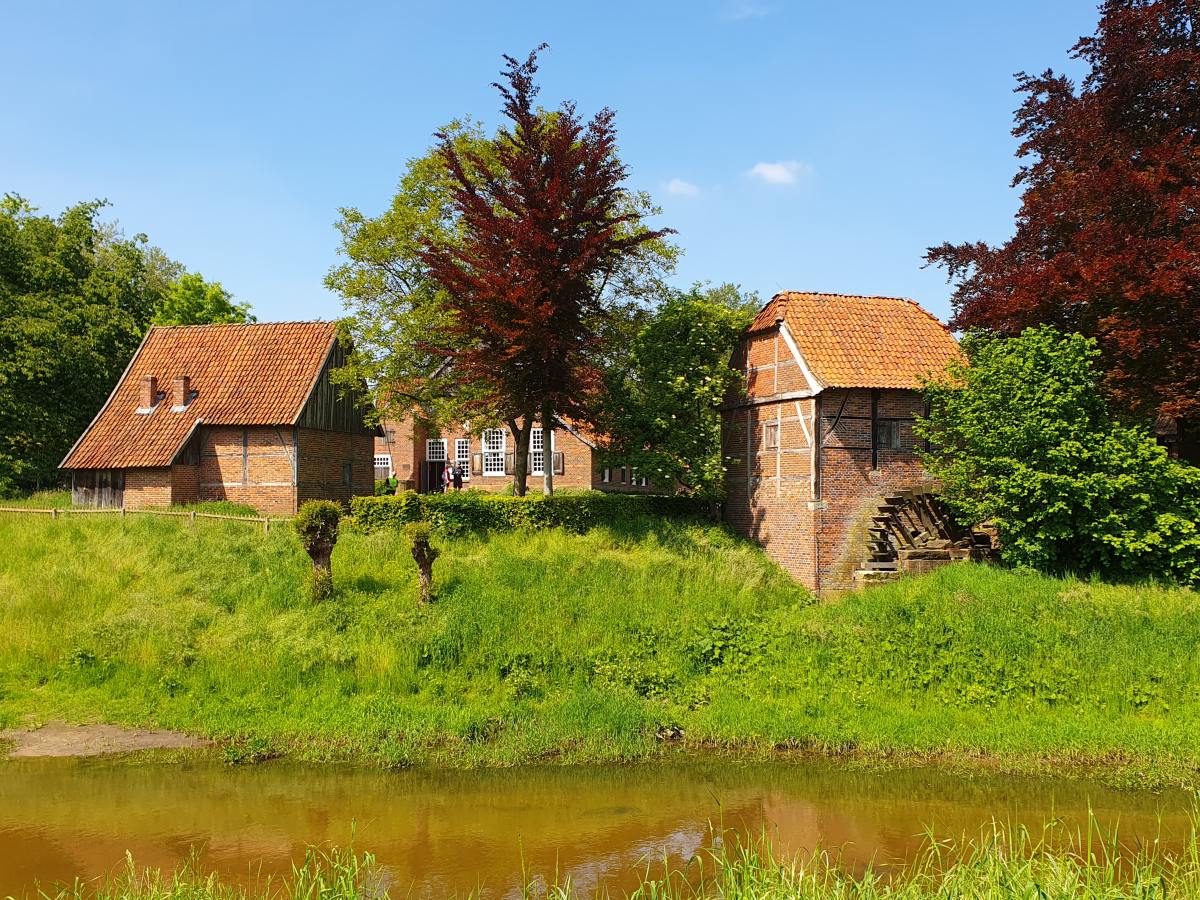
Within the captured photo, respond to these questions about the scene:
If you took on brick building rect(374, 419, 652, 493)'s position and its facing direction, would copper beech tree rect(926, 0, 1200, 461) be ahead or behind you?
ahead

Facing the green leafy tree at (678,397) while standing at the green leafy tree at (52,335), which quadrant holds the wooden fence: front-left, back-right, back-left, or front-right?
front-right

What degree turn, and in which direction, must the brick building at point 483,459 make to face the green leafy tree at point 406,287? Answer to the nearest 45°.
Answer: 0° — it already faces it

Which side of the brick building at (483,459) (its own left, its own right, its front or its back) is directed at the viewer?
front

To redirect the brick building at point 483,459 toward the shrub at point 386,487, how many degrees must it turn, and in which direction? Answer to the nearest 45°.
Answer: approximately 45° to its right

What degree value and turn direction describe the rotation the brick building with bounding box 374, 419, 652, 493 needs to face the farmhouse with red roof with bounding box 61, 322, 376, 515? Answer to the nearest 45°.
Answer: approximately 45° to its right

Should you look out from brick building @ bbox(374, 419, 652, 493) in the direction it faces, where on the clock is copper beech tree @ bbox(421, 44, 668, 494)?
The copper beech tree is roughly at 12 o'clock from the brick building.

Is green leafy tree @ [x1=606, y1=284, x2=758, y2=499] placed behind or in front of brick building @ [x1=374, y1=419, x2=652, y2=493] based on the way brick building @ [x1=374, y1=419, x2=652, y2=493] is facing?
in front

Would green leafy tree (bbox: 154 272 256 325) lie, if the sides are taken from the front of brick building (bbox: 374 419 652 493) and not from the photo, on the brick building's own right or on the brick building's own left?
on the brick building's own right

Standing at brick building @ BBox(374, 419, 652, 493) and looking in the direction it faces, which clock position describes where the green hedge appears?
The green hedge is roughly at 12 o'clock from the brick building.
